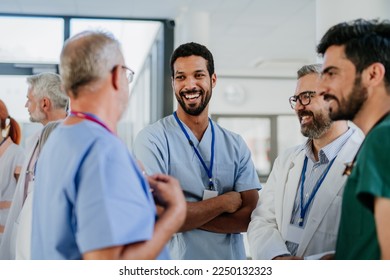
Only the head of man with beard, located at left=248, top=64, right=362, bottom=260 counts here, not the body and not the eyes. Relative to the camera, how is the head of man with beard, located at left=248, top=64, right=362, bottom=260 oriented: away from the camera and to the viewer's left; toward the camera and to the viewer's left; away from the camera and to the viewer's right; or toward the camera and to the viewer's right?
toward the camera and to the viewer's left

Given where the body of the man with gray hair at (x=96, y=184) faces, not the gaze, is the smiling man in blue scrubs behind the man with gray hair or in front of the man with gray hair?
in front

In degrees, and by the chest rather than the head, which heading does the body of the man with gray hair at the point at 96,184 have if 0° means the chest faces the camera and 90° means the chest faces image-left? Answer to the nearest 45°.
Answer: approximately 225°

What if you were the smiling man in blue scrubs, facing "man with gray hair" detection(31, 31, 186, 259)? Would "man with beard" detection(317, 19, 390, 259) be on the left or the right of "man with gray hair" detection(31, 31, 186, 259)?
left

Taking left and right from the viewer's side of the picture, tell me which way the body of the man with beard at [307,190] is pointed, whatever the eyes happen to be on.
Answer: facing the viewer and to the left of the viewer

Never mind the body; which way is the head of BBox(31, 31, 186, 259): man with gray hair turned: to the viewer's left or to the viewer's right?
to the viewer's right

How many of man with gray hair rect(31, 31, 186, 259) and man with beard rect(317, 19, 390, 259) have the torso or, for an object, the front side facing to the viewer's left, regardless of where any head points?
1

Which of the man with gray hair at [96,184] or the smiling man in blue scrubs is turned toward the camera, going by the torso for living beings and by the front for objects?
the smiling man in blue scrubs

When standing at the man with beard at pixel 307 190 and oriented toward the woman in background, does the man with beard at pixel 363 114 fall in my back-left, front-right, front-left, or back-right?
back-left

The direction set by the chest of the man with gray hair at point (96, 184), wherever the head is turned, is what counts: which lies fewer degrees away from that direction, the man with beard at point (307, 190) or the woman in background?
the man with beard

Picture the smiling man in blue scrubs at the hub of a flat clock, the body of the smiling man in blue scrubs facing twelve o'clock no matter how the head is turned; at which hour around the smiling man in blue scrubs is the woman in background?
The woman in background is roughly at 4 o'clock from the smiling man in blue scrubs.

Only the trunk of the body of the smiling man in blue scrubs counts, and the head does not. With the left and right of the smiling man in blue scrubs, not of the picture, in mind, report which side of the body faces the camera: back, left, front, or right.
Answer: front

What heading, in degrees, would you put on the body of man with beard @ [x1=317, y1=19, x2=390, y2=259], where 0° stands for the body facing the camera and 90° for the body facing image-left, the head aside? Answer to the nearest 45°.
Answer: approximately 90°
